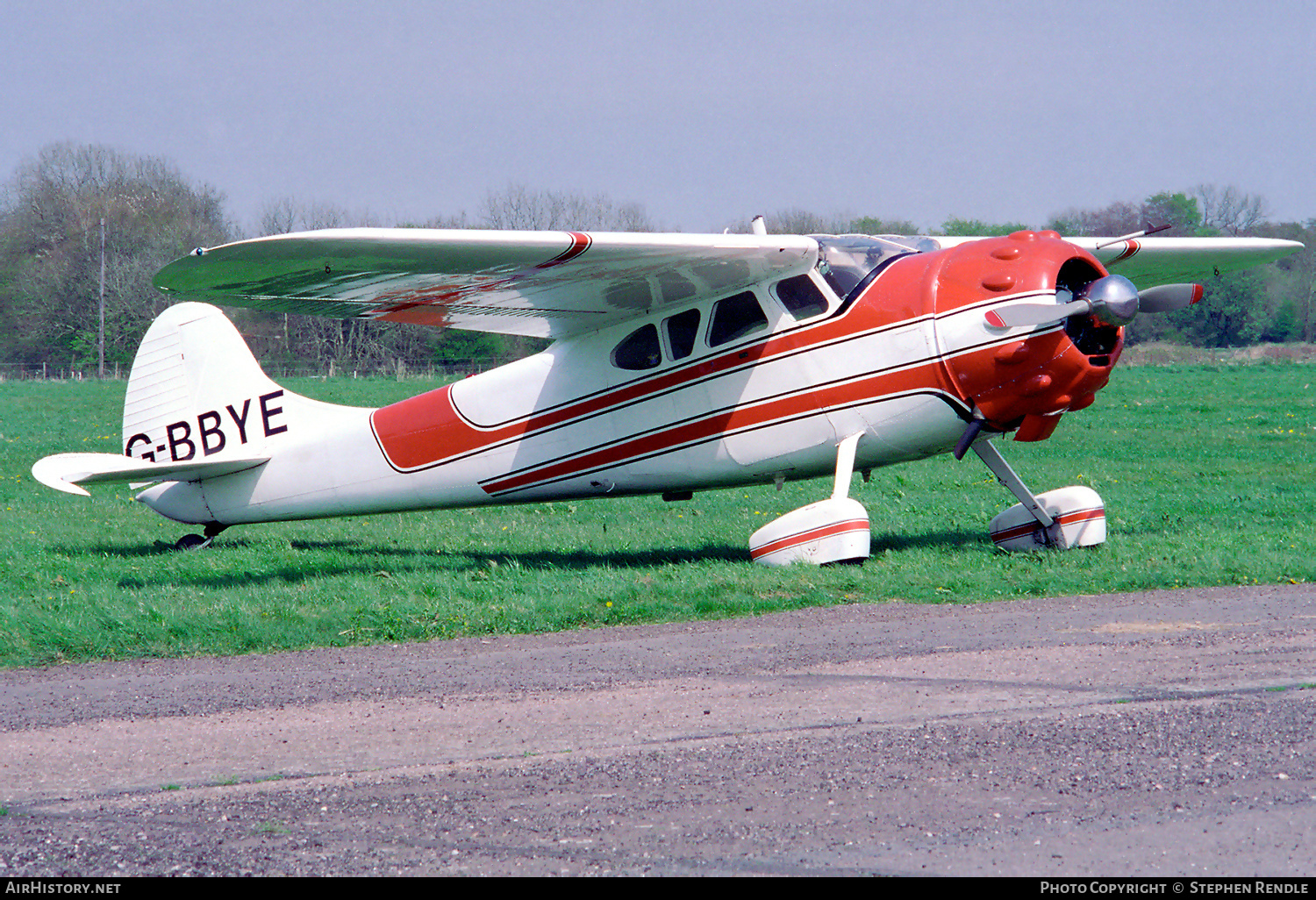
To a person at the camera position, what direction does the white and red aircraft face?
facing the viewer and to the right of the viewer
